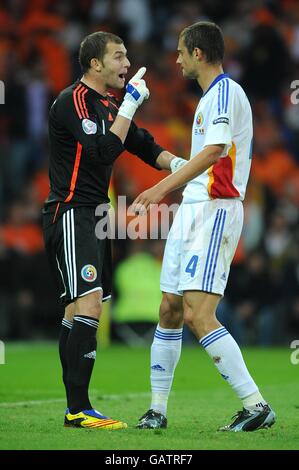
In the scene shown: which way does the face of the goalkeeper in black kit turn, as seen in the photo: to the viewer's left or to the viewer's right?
to the viewer's right

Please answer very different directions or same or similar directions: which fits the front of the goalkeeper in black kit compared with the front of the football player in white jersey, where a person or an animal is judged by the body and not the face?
very different directions

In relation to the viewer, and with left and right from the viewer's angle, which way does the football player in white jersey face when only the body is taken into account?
facing to the left of the viewer

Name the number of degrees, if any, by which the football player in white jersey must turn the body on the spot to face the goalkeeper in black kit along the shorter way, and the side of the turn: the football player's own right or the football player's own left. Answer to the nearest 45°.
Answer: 0° — they already face them

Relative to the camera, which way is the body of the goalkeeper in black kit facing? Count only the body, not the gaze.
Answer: to the viewer's right

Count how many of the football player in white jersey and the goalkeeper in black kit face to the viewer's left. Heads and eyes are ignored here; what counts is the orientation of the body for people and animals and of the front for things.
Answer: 1

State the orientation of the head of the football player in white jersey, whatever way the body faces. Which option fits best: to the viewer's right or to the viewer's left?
to the viewer's left
